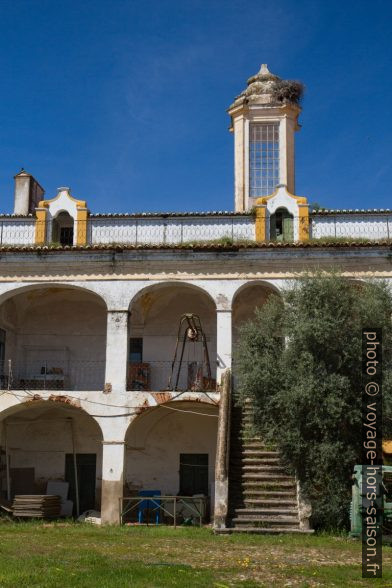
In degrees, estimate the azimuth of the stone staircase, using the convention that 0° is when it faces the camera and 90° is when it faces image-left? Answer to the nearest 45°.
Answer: approximately 0°
